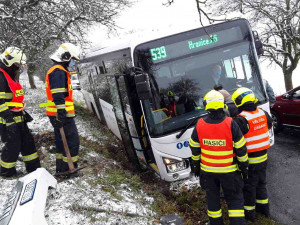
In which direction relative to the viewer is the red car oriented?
to the viewer's left

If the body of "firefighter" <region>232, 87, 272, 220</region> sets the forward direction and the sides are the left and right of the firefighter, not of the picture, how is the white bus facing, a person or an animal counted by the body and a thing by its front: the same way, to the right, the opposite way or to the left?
the opposite way

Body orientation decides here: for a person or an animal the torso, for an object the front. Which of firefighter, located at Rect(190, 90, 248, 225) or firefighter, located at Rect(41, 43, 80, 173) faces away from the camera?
firefighter, located at Rect(190, 90, 248, 225)

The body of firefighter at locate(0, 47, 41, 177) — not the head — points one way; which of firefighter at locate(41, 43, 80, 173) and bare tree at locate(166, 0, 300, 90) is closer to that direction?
the firefighter

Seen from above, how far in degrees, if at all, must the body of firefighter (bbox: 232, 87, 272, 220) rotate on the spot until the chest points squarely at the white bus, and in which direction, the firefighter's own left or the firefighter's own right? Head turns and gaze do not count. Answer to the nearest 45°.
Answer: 0° — they already face it

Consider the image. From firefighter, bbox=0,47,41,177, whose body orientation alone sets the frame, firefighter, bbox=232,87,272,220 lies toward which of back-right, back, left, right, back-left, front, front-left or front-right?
front

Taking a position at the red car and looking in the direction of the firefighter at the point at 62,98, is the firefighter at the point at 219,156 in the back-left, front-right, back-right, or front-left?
front-left

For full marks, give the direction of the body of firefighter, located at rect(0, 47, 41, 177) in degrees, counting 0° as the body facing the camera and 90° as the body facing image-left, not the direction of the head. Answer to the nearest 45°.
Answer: approximately 315°

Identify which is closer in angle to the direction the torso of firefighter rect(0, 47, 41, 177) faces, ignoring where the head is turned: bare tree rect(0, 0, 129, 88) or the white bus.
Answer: the white bus

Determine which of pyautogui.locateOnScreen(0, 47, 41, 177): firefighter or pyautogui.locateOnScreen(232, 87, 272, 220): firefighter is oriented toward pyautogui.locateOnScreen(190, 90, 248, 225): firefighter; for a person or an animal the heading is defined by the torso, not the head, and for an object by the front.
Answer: pyautogui.locateOnScreen(0, 47, 41, 177): firefighter

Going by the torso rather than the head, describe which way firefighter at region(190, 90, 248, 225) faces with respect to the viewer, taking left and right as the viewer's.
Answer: facing away from the viewer

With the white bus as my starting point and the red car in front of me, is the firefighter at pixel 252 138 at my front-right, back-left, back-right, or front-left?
front-right

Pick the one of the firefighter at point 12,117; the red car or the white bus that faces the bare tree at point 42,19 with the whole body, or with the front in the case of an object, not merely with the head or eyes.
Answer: the red car

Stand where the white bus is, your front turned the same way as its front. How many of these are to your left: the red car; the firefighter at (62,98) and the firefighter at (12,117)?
1

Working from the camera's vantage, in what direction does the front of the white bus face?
facing the viewer and to the right of the viewer

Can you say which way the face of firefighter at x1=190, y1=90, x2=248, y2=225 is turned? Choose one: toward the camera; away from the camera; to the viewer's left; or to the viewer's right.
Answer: away from the camera

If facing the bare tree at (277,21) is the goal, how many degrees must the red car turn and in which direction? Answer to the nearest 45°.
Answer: approximately 90° to its right
